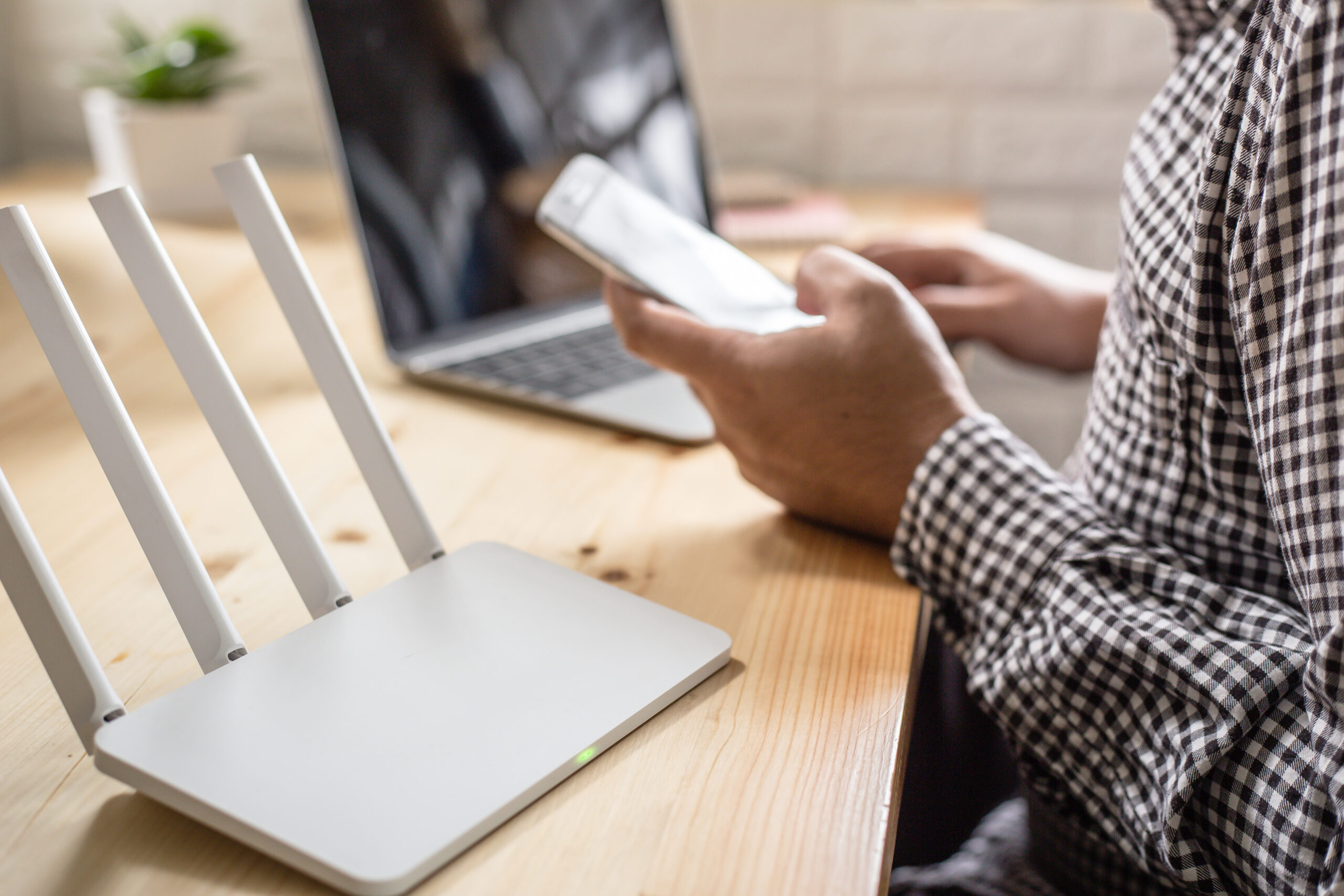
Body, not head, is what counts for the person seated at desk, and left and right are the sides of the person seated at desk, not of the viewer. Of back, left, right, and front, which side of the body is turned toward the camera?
left

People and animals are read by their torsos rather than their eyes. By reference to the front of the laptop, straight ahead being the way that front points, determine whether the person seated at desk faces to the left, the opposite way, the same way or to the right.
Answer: the opposite way

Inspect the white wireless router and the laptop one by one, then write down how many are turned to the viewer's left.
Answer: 0

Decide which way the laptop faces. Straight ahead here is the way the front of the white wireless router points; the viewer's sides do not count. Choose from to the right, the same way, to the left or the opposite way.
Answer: the same way

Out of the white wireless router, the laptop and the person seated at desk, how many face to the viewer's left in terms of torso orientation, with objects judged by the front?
1

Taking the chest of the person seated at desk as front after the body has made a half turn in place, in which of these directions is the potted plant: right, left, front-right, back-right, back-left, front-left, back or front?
back-left

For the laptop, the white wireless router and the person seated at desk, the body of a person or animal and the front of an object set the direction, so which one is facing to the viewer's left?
the person seated at desk

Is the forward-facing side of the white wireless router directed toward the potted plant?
no

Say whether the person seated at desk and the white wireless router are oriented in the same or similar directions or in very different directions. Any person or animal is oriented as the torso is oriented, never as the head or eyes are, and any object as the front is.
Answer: very different directions

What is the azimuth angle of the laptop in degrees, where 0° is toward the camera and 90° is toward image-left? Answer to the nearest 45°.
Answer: approximately 315°

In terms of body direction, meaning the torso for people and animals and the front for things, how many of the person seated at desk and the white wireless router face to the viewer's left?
1
